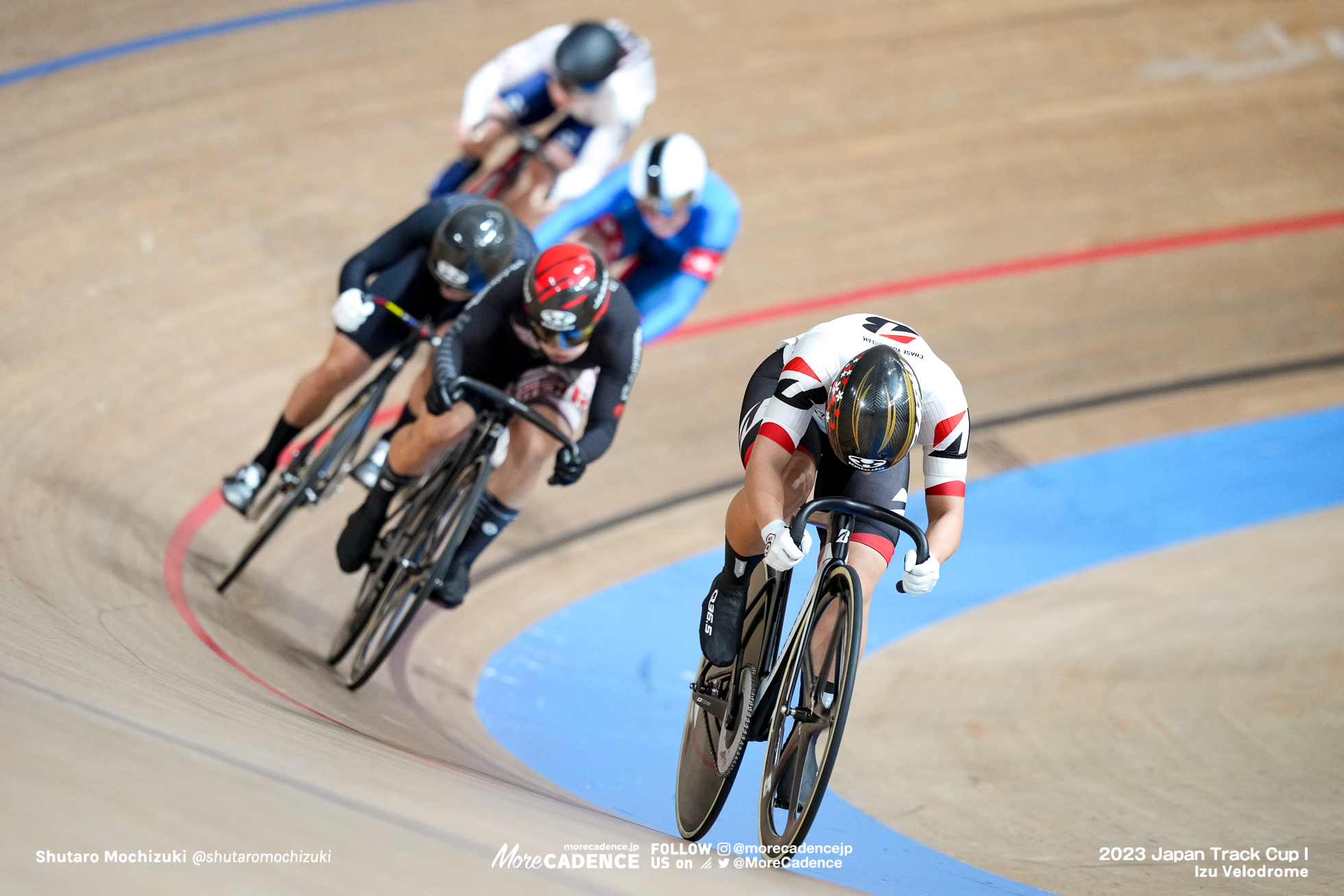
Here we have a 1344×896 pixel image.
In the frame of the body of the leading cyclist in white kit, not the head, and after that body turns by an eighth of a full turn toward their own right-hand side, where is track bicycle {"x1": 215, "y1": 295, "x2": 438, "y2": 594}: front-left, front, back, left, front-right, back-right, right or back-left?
right

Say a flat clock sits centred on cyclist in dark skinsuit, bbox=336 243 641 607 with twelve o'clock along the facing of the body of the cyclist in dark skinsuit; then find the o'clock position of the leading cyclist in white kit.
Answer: The leading cyclist in white kit is roughly at 11 o'clock from the cyclist in dark skinsuit.

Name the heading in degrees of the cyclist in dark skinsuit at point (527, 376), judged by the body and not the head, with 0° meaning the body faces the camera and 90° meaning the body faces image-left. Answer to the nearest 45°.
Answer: approximately 0°

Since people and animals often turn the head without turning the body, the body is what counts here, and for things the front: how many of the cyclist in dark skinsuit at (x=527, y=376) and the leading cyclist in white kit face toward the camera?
2

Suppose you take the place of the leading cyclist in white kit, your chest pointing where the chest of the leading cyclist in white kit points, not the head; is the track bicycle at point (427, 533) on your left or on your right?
on your right

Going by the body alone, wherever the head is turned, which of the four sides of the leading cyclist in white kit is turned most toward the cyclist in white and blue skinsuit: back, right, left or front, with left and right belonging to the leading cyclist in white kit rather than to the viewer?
back

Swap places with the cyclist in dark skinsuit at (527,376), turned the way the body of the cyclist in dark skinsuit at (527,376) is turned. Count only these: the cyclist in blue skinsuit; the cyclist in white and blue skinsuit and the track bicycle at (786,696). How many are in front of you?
1

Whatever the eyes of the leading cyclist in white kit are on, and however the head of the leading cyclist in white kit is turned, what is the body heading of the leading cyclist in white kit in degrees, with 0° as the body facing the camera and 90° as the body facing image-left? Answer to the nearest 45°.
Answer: approximately 0°

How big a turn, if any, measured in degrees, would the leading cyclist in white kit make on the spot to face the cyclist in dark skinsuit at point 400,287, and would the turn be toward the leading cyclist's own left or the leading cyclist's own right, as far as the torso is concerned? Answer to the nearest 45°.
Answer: approximately 135° to the leading cyclist's own right

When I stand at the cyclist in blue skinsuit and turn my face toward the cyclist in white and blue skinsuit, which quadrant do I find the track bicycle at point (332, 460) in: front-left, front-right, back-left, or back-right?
back-left

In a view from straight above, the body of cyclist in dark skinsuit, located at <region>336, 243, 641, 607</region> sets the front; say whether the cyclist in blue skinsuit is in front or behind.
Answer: behind
